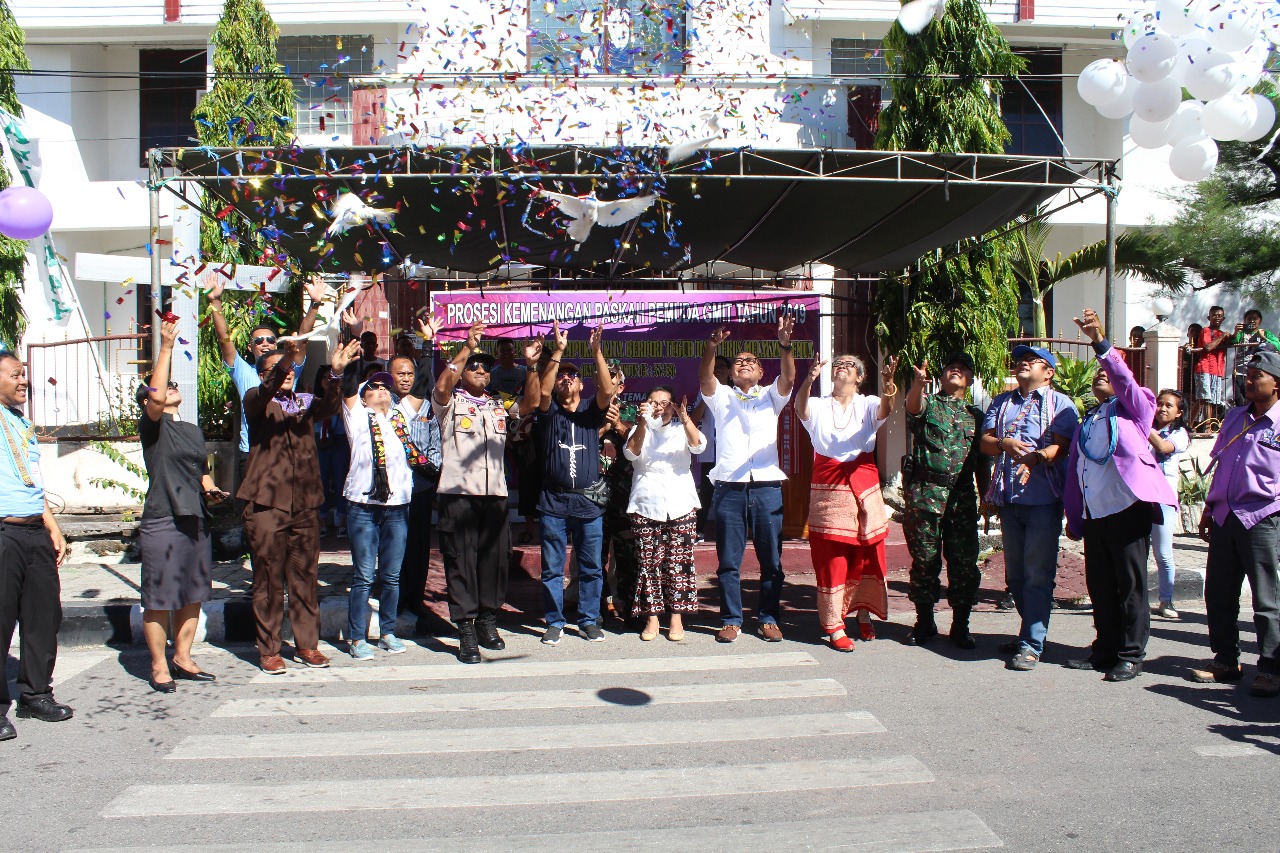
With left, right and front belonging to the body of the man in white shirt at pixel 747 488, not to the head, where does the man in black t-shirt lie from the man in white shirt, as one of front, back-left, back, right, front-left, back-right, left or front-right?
right

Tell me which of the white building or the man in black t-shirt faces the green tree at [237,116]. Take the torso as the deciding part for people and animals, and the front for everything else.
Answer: the white building

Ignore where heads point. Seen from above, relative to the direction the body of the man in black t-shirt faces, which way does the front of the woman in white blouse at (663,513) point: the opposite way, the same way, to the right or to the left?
the same way

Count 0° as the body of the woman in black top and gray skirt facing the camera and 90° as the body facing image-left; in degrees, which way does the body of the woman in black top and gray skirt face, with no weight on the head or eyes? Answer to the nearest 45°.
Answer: approximately 315°

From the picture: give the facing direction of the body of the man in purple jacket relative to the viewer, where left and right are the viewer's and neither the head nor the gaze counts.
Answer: facing the viewer and to the left of the viewer

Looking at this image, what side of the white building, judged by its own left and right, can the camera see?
front

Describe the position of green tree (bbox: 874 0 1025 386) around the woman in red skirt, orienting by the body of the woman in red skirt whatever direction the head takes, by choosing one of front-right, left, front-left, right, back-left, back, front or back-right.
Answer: back

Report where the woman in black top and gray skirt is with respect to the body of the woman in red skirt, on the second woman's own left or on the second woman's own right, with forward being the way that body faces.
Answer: on the second woman's own right

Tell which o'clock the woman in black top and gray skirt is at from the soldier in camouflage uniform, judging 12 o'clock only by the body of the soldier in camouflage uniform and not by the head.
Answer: The woman in black top and gray skirt is roughly at 2 o'clock from the soldier in camouflage uniform.

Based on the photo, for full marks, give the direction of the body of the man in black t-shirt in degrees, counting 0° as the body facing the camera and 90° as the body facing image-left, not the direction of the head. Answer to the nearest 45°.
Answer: approximately 0°

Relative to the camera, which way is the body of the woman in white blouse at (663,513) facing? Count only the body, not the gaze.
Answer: toward the camera

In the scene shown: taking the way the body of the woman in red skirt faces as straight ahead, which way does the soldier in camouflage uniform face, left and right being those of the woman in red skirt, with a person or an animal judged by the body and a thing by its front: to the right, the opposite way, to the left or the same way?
the same way

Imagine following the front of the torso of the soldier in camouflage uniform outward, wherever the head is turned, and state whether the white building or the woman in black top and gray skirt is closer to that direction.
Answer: the woman in black top and gray skirt

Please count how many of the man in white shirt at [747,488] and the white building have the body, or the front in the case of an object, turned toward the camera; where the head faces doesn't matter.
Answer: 2

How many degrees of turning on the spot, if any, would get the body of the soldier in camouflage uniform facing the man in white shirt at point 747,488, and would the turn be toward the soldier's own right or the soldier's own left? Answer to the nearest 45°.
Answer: approximately 90° to the soldier's own right

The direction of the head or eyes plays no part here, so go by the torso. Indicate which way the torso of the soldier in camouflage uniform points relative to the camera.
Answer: toward the camera
